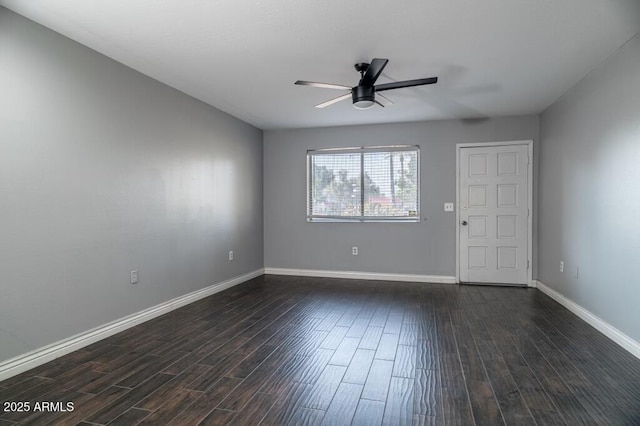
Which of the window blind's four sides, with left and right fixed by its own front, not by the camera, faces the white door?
left

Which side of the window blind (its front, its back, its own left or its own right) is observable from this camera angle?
front
